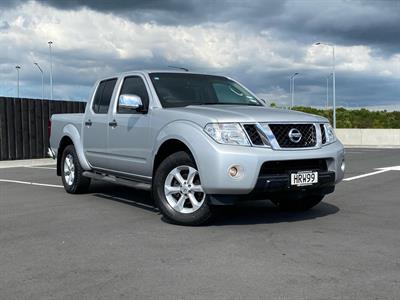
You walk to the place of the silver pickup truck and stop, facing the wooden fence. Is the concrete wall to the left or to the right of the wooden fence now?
right

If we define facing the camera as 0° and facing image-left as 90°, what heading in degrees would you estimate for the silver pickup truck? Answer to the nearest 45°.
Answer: approximately 315°

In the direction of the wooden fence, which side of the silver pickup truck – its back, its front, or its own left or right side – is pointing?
back

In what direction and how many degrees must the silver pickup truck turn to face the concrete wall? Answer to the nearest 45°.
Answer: approximately 135° to its left
